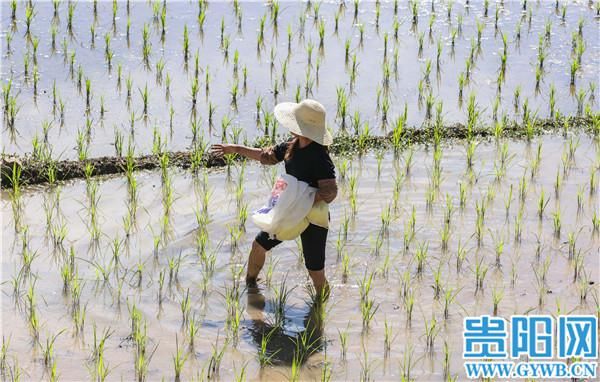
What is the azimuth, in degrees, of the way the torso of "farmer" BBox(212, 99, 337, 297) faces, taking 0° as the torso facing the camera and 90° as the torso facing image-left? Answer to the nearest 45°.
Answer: approximately 45°

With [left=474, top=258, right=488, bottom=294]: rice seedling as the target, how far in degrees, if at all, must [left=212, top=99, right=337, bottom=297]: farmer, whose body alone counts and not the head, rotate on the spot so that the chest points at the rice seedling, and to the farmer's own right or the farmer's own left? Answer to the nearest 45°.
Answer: approximately 135° to the farmer's own left

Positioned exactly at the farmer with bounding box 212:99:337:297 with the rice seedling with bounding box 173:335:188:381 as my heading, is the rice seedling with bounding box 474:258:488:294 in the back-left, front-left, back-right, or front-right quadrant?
back-left
